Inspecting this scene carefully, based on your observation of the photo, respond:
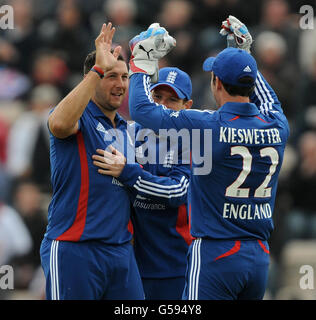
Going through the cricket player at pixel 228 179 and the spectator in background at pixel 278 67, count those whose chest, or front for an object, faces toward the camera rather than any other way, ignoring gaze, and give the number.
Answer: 1

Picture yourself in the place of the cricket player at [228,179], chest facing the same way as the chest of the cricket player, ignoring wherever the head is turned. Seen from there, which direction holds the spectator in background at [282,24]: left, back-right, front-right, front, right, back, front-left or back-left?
front-right

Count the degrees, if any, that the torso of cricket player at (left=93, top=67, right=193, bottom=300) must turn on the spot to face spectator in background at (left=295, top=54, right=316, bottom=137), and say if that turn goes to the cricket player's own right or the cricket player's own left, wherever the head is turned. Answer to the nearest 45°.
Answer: approximately 180°

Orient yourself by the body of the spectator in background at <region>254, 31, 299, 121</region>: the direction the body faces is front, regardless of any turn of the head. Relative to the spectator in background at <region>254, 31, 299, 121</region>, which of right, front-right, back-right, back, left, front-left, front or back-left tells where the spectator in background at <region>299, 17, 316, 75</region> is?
back-left

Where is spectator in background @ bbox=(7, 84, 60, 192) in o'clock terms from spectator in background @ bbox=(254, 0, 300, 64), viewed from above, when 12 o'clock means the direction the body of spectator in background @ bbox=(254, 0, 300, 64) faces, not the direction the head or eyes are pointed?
spectator in background @ bbox=(7, 84, 60, 192) is roughly at 2 o'clock from spectator in background @ bbox=(254, 0, 300, 64).

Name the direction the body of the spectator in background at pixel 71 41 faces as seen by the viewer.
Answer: toward the camera

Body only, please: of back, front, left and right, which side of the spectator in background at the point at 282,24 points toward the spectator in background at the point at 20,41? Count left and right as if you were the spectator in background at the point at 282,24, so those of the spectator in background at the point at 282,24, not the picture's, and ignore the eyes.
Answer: right

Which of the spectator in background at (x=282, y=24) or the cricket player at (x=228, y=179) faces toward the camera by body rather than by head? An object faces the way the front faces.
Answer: the spectator in background

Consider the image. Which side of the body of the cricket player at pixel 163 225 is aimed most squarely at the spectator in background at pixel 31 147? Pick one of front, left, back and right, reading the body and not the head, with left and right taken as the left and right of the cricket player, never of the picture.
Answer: right

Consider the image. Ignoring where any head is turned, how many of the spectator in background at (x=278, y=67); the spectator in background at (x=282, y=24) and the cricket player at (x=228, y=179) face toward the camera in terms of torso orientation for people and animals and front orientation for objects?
2

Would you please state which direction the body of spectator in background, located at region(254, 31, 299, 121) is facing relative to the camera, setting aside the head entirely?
toward the camera

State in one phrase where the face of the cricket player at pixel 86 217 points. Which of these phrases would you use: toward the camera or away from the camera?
toward the camera

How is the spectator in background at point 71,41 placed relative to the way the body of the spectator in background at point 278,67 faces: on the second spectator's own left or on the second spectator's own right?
on the second spectator's own right

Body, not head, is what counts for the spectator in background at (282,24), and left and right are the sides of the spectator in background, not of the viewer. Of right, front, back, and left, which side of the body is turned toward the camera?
front

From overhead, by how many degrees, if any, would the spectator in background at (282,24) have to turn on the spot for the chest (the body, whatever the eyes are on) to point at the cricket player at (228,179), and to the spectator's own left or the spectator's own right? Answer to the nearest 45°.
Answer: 0° — they already face them

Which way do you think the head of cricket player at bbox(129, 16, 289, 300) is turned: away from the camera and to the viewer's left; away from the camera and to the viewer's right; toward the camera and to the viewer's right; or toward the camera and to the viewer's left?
away from the camera and to the viewer's left
